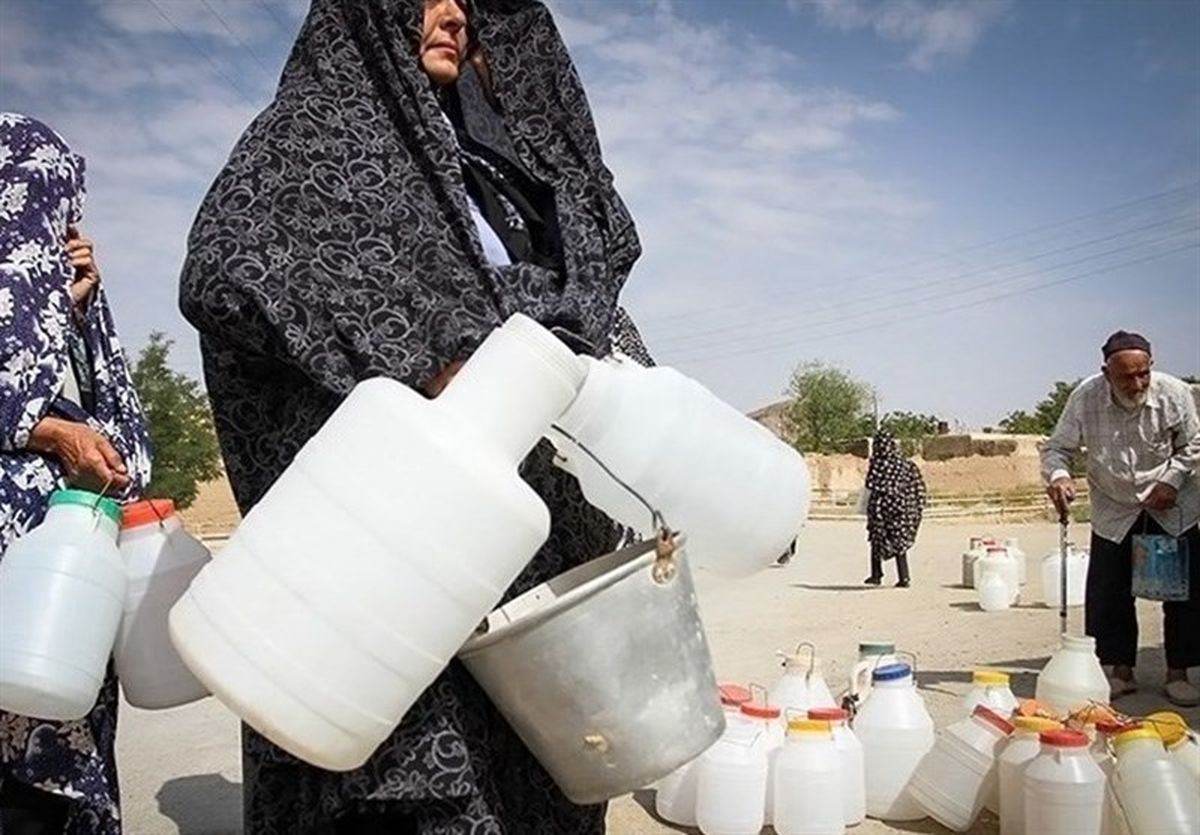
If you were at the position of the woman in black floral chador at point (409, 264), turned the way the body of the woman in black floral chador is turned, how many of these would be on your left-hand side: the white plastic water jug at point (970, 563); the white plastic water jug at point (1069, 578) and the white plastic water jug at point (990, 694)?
3

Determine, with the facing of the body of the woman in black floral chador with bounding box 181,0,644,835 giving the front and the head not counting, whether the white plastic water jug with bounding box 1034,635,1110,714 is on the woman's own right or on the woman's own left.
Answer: on the woman's own left

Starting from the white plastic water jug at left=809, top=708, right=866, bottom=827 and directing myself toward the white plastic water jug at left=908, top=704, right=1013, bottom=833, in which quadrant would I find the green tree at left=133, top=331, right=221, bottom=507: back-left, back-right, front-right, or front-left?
back-left

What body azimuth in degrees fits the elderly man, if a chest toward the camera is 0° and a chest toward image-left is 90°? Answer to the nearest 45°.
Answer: approximately 0°

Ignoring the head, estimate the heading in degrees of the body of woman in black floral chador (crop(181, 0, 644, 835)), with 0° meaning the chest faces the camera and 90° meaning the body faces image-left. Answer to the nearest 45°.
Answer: approximately 315°

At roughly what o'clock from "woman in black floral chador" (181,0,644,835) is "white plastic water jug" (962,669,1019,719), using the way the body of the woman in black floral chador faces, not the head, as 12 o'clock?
The white plastic water jug is roughly at 9 o'clock from the woman in black floral chador.

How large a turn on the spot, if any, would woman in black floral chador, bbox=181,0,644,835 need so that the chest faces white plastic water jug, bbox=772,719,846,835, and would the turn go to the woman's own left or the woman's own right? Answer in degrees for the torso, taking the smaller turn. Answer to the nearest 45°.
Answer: approximately 90° to the woman's own left

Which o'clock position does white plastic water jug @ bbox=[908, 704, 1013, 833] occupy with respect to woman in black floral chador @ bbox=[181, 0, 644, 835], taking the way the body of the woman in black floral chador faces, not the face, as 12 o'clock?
The white plastic water jug is roughly at 9 o'clock from the woman in black floral chador.

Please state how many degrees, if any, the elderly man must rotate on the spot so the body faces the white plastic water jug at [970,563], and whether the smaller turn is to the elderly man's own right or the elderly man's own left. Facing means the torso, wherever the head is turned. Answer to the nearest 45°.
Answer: approximately 180°

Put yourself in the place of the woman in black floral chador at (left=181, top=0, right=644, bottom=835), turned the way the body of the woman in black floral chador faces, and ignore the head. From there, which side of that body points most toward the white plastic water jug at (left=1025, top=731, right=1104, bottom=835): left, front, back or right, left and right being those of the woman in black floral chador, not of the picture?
left

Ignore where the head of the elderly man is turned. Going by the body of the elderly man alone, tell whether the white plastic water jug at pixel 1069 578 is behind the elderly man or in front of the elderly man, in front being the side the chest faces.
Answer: behind

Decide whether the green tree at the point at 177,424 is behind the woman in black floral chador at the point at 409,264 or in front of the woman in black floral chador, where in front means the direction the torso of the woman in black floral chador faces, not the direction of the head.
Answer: behind

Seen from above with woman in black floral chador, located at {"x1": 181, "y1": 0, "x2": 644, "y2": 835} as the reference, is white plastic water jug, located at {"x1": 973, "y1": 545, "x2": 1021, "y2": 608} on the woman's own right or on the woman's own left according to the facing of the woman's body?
on the woman's own left
